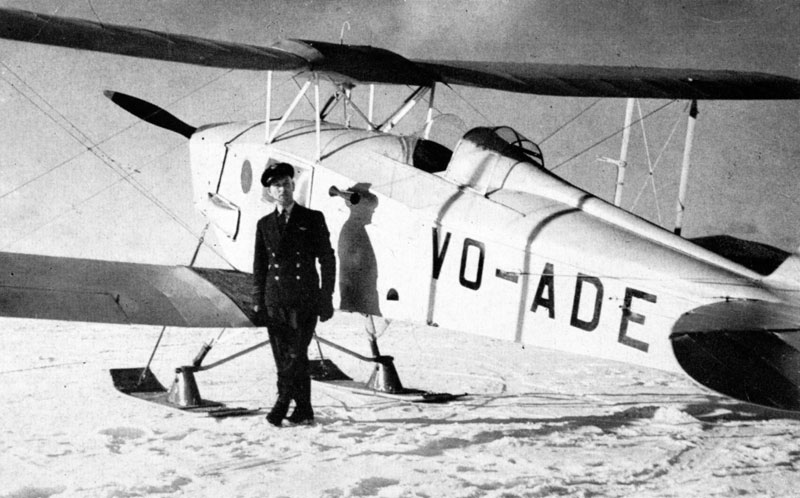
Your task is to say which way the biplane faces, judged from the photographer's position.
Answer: facing away from the viewer and to the left of the viewer
